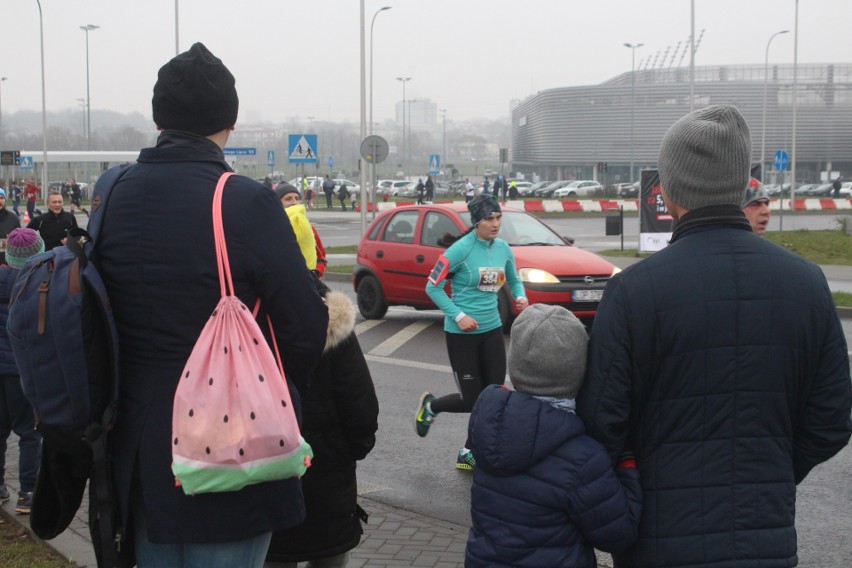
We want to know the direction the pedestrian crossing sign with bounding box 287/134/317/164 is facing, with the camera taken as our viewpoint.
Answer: facing the viewer

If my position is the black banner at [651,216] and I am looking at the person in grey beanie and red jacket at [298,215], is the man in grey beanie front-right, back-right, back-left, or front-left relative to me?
front-left

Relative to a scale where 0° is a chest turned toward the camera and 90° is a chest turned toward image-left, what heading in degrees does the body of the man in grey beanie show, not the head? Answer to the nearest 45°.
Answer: approximately 180°

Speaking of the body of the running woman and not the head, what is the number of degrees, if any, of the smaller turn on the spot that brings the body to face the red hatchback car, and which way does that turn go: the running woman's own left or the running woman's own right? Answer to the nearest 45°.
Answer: approximately 135° to the running woman's own left

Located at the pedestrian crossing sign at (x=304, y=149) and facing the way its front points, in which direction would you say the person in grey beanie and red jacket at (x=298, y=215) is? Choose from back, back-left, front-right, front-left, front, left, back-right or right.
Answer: front

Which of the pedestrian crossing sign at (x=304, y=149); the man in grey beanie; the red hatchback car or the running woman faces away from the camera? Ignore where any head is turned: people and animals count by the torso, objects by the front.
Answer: the man in grey beanie

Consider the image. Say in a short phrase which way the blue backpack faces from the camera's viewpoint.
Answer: facing the viewer and to the left of the viewer

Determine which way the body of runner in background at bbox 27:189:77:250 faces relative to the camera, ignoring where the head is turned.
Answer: toward the camera

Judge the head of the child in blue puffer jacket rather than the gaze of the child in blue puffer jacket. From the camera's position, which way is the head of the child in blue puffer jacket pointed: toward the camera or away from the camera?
away from the camera

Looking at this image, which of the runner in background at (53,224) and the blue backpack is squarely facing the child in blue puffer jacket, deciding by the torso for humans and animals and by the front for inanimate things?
the runner in background

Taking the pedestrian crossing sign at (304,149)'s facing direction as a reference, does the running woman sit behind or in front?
in front

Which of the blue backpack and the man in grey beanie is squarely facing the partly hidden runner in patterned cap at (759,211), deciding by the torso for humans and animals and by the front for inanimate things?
the man in grey beanie

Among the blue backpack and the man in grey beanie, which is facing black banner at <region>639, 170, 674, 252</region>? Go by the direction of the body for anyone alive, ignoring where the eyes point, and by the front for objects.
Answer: the man in grey beanie

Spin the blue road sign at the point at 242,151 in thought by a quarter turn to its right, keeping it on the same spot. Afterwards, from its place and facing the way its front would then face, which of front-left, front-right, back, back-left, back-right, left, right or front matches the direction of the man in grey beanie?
left

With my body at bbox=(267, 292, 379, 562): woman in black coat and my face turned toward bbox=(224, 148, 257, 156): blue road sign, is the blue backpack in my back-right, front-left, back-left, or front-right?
back-left

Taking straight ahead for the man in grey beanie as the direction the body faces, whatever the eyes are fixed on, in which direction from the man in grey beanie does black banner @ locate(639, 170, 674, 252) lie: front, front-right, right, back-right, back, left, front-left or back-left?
front
